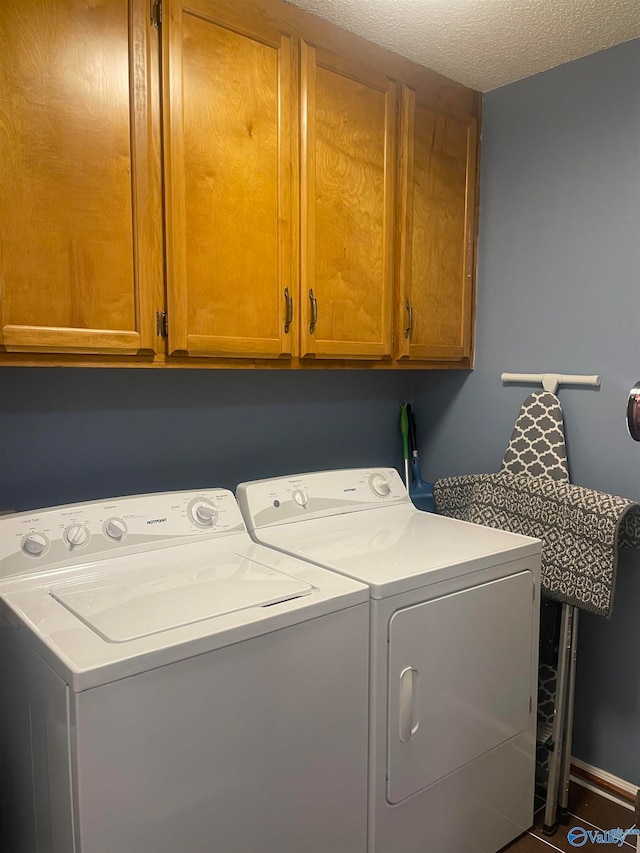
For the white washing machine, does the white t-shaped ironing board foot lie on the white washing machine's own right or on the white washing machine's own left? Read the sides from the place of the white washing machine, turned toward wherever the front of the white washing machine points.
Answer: on the white washing machine's own left

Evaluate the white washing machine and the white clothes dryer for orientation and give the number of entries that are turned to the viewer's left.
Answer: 0

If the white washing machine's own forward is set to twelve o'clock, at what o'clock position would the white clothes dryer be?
The white clothes dryer is roughly at 10 o'clock from the white washing machine.

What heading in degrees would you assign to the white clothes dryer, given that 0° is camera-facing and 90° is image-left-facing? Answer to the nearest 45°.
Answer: approximately 315°

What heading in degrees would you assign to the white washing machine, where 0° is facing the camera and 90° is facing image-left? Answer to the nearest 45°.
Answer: approximately 315°

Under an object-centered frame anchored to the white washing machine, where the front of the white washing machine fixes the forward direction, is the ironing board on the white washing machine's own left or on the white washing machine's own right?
on the white washing machine's own left

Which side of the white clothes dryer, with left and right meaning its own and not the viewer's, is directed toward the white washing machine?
right

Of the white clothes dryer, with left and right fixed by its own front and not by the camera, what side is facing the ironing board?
left
